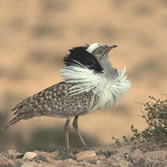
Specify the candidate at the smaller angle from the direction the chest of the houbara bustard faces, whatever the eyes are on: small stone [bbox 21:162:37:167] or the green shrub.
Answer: the green shrub

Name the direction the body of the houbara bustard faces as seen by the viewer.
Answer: to the viewer's right

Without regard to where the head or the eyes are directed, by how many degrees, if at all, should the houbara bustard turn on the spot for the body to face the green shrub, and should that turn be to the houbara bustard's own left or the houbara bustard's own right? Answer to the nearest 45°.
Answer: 0° — it already faces it

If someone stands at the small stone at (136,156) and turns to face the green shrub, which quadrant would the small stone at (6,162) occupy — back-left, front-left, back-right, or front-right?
back-left

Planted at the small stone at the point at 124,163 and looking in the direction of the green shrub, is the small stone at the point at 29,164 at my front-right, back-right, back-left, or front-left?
back-left

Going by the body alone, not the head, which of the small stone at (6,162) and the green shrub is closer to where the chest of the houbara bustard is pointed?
the green shrub
